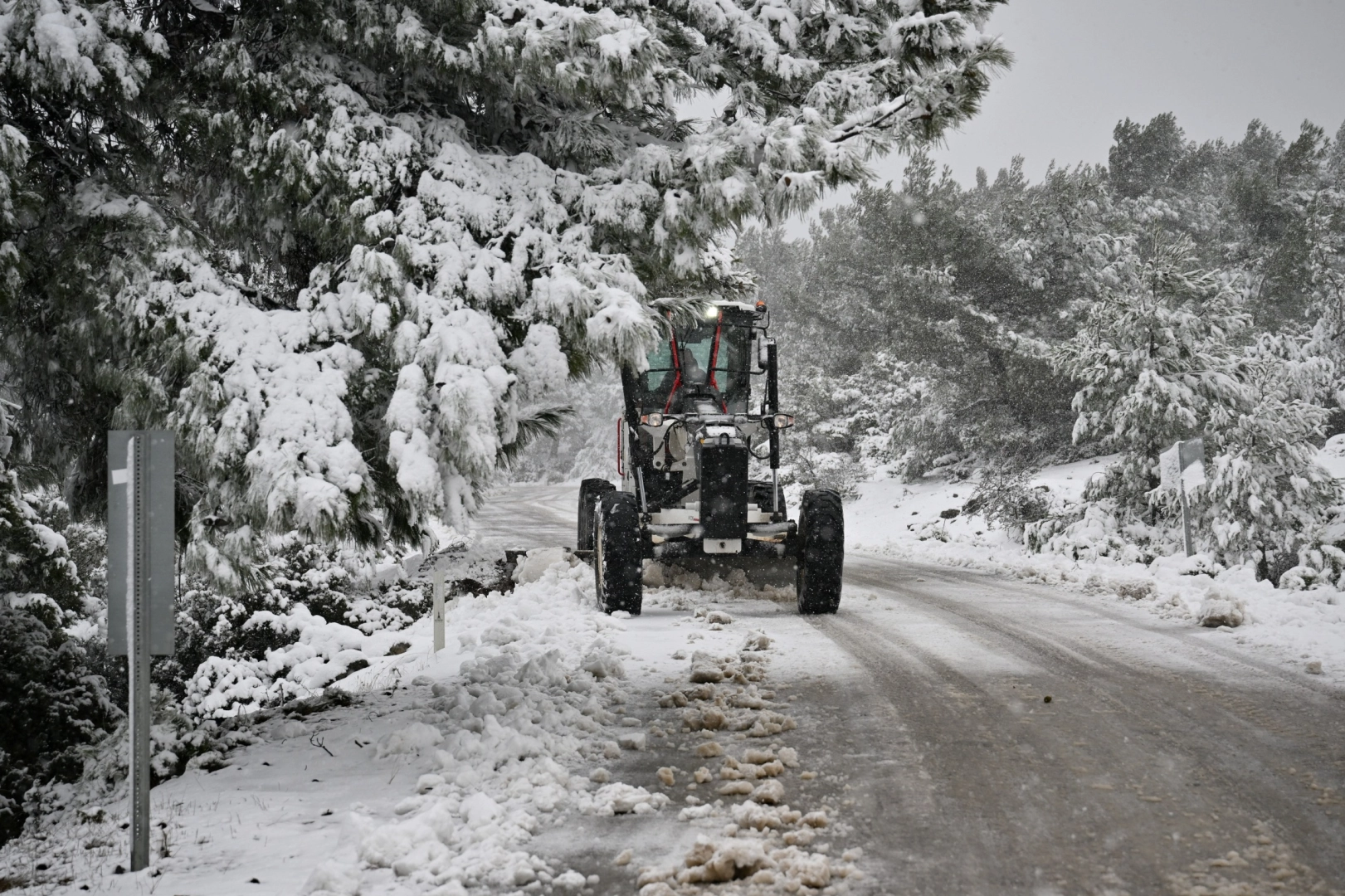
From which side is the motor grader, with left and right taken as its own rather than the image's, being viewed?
front

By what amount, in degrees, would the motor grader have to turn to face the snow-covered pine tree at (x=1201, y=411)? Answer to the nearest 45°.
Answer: approximately 135° to its left

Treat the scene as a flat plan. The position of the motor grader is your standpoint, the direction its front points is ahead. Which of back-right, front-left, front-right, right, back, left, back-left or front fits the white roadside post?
front-right

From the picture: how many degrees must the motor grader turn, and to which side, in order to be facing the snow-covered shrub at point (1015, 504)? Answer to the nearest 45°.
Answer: approximately 135° to its left

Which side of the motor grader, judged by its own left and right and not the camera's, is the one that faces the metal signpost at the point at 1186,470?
left

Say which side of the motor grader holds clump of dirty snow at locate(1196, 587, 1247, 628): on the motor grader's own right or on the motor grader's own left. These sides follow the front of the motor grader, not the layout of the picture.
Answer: on the motor grader's own left

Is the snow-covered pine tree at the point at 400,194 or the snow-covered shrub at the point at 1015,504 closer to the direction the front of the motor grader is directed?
the snow-covered pine tree

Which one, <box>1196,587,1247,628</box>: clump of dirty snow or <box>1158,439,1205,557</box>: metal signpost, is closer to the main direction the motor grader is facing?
the clump of dirty snow

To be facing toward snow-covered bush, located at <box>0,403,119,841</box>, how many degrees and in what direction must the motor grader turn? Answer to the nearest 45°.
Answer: approximately 45° to its right
